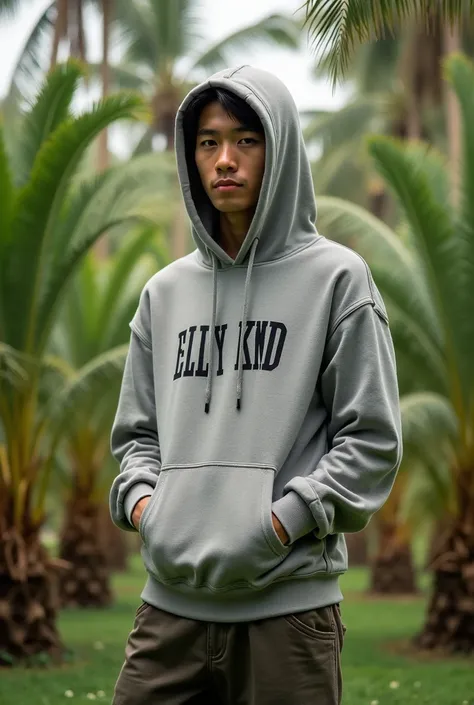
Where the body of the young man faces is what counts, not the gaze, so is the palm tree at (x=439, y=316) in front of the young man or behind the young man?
behind

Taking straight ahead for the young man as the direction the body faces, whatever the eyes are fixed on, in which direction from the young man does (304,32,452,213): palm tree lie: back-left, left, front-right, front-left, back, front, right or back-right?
back-right

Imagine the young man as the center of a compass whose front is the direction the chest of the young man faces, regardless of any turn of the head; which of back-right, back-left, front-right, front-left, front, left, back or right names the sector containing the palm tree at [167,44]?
back-right

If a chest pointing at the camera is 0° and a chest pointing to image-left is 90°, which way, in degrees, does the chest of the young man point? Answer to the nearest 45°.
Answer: approximately 45°

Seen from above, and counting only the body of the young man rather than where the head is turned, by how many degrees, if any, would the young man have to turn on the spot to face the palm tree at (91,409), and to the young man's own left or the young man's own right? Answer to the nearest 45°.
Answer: approximately 135° to the young man's own right
